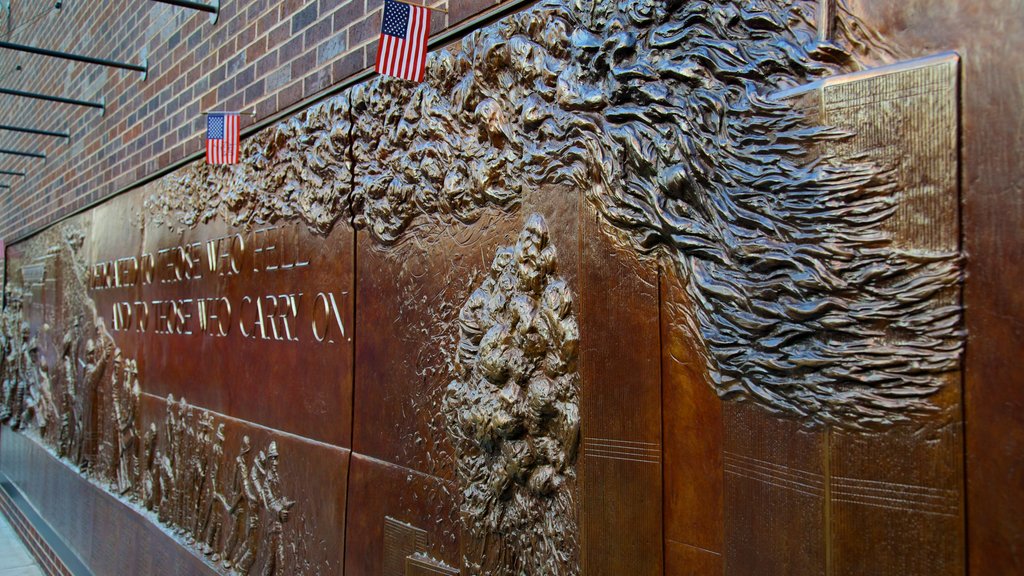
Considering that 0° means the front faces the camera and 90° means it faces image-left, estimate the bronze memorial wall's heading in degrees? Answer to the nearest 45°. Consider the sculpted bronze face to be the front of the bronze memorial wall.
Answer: approximately 45°

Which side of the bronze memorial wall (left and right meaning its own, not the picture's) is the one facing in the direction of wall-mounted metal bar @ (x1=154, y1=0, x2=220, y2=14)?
right
